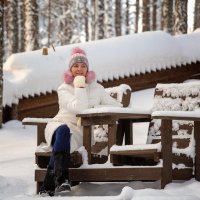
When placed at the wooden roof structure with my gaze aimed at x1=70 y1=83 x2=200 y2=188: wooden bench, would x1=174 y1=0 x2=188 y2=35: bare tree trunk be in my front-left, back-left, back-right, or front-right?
back-left

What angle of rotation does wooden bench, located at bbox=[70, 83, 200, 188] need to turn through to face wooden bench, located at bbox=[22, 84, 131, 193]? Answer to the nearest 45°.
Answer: approximately 45° to its right

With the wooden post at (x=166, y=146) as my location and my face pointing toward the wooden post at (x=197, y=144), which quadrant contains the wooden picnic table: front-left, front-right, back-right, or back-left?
back-left

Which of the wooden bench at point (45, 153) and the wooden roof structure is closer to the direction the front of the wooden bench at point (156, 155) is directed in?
the wooden bench

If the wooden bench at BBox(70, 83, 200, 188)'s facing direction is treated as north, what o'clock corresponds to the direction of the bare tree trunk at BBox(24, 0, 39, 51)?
The bare tree trunk is roughly at 4 o'clock from the wooden bench.

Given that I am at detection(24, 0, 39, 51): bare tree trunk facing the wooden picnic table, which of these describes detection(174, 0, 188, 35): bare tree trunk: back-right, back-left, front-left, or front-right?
front-left

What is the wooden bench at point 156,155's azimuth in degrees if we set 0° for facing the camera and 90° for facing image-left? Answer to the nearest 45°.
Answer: approximately 45°

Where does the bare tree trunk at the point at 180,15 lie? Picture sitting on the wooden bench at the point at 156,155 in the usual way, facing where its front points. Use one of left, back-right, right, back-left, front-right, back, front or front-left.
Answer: back-right

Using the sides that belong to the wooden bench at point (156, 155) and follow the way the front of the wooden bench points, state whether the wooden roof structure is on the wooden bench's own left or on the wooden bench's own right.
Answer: on the wooden bench's own right

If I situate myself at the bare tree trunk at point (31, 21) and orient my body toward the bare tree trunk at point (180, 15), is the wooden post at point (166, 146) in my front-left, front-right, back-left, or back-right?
front-right
